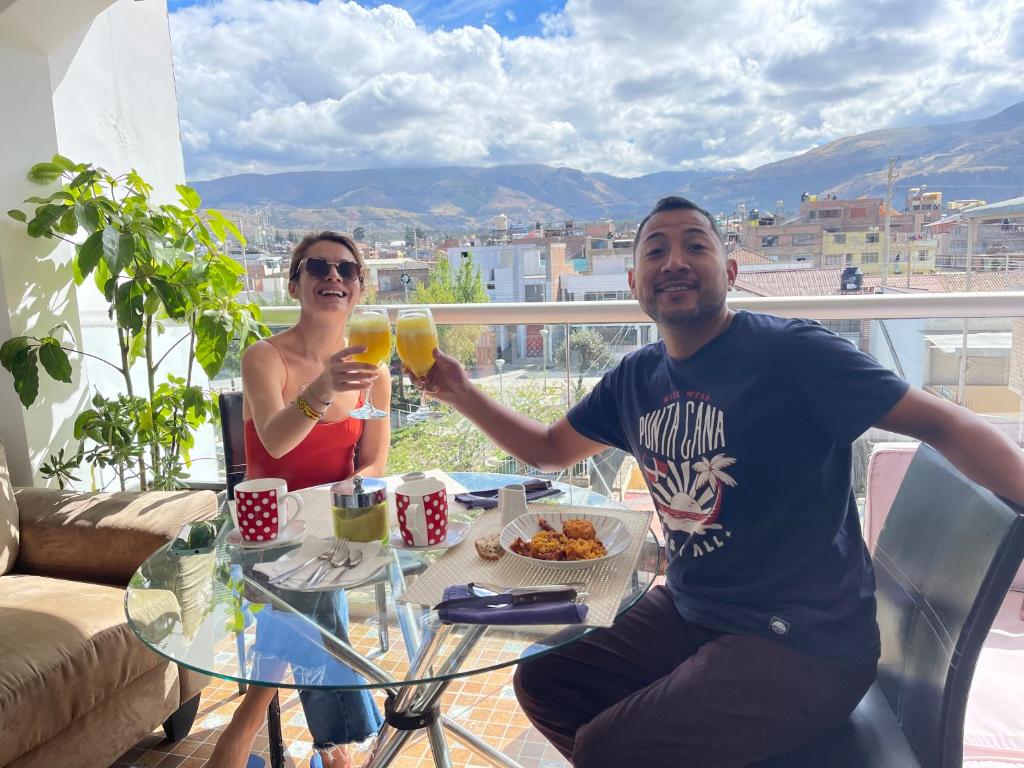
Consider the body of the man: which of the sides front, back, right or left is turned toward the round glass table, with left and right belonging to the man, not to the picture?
front

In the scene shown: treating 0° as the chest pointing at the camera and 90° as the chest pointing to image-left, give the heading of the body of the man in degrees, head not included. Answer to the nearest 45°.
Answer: approximately 45°

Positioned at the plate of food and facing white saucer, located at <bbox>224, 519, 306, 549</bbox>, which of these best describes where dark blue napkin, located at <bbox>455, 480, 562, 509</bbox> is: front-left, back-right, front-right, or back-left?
front-right

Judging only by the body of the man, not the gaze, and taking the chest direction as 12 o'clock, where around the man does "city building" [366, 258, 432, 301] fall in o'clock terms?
The city building is roughly at 3 o'clock from the man.

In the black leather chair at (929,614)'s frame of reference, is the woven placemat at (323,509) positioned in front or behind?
in front

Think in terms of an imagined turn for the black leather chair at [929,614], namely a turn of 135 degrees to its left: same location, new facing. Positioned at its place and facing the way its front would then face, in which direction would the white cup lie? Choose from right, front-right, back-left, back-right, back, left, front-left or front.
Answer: back

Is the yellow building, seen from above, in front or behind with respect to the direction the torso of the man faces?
behind

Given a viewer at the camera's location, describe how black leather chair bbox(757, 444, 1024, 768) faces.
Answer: facing the viewer and to the left of the viewer

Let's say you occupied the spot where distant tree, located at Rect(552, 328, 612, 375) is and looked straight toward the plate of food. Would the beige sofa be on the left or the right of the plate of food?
right

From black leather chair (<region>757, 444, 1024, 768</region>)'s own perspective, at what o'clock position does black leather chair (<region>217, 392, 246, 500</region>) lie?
black leather chair (<region>217, 392, 246, 500</region>) is roughly at 2 o'clock from black leather chair (<region>757, 444, 1024, 768</region>).

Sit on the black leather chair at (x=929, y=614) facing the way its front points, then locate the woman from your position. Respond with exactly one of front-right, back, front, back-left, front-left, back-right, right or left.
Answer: front-right

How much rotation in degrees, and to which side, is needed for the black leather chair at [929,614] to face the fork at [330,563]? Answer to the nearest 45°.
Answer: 0° — it already faces it

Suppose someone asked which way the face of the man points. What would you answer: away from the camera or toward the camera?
toward the camera

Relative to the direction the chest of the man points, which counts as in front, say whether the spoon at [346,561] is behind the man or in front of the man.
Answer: in front

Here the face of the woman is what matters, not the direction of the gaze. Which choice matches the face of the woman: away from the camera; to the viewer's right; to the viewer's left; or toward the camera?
toward the camera

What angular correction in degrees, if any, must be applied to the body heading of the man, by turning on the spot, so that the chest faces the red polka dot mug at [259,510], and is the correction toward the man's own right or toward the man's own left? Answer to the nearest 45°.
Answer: approximately 45° to the man's own right
